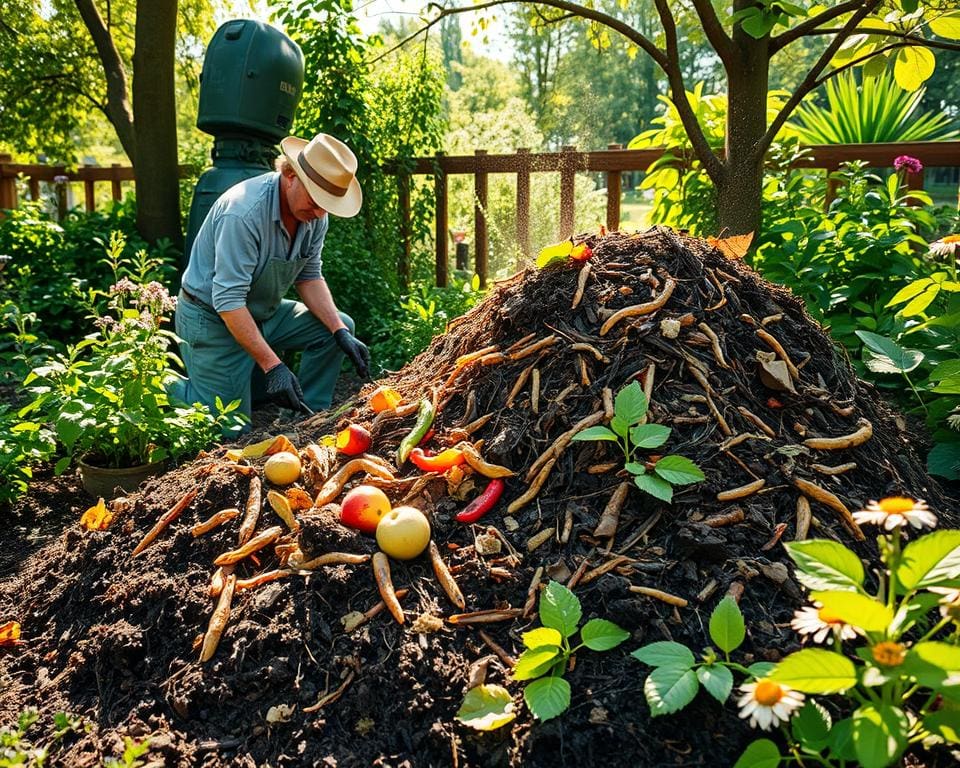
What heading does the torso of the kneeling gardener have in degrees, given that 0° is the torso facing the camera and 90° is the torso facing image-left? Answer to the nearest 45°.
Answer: approximately 315°

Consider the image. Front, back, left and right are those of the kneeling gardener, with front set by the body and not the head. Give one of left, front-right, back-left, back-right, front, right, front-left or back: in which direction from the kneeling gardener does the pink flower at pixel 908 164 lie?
front-left

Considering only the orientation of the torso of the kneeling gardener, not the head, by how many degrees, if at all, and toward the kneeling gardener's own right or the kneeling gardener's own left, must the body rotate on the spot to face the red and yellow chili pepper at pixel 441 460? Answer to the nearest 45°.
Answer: approximately 45° to the kneeling gardener's own right

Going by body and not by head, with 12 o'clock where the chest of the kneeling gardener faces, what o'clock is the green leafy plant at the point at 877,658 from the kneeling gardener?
The green leafy plant is roughly at 1 o'clock from the kneeling gardener.

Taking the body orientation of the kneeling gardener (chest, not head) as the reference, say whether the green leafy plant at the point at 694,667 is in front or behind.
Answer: in front

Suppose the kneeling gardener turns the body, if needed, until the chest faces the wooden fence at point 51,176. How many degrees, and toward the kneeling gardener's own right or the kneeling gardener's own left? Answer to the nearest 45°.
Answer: approximately 135° to the kneeling gardener's own left

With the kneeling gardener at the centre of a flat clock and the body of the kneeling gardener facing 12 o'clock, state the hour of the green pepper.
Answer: The green pepper is roughly at 1 o'clock from the kneeling gardener.

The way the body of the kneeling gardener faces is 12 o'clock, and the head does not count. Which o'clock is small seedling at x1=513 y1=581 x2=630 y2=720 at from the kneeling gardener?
The small seedling is roughly at 1 o'clock from the kneeling gardener.

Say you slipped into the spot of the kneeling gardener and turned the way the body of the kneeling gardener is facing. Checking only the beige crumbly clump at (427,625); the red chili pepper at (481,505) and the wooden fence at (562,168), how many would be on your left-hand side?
1

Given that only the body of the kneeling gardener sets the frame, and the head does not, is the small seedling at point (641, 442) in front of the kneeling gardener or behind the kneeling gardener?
in front

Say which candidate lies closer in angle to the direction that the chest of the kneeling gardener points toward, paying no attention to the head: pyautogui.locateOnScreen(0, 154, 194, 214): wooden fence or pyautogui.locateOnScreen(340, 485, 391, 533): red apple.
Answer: the red apple

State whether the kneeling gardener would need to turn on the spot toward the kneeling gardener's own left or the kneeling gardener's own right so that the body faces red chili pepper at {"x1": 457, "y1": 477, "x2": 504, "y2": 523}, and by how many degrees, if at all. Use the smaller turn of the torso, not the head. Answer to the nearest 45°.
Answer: approximately 45° to the kneeling gardener's own right

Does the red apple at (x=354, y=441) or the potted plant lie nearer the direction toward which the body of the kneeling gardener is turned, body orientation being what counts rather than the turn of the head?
the red apple

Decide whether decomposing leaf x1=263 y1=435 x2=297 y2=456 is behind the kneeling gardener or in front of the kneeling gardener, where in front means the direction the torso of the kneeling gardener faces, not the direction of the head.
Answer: in front
